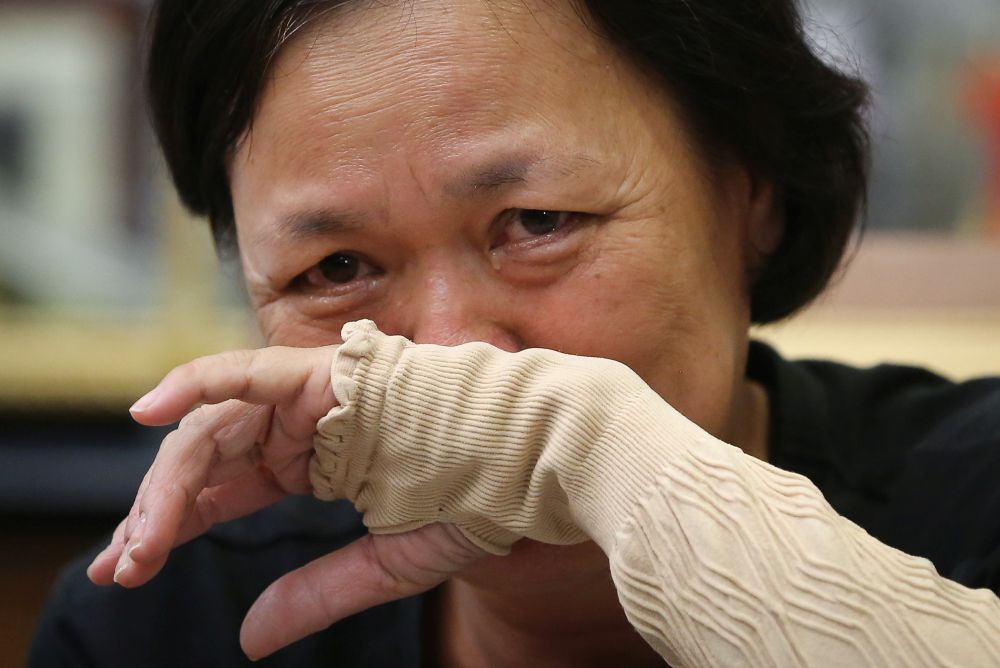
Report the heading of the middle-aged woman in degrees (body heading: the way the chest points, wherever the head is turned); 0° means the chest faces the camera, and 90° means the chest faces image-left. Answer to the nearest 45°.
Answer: approximately 0°
